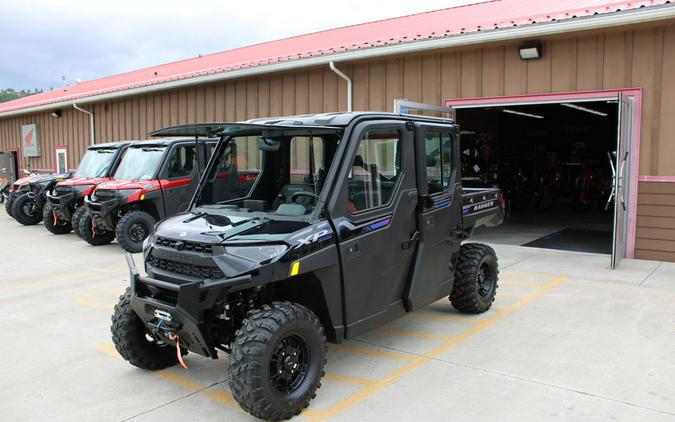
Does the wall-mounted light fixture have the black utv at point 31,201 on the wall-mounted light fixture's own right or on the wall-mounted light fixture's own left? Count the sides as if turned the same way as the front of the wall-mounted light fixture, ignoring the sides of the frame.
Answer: on the wall-mounted light fixture's own right

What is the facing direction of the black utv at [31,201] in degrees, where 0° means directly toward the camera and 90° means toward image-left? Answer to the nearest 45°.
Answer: approximately 45°

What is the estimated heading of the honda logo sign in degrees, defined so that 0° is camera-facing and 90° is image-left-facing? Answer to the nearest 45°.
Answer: approximately 45°

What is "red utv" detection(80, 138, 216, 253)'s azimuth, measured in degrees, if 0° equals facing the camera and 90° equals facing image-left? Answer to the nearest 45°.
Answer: approximately 45°

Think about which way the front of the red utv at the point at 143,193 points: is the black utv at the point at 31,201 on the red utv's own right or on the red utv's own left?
on the red utv's own right

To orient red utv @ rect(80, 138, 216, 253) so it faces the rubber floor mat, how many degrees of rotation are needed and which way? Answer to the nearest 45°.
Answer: approximately 135° to its left

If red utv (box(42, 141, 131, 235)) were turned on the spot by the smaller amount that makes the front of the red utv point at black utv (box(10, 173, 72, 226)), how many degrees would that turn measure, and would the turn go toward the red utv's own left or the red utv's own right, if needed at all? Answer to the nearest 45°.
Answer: approximately 135° to the red utv's own right

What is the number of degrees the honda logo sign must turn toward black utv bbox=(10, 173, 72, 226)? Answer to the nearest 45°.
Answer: approximately 45° to its left

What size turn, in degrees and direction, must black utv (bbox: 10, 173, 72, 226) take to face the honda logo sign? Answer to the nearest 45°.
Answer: approximately 135° to its right
